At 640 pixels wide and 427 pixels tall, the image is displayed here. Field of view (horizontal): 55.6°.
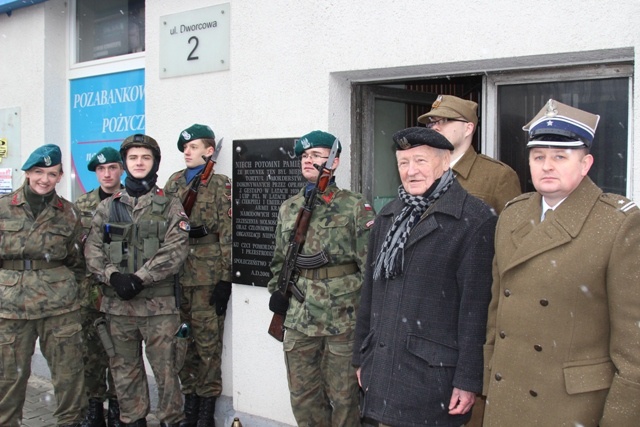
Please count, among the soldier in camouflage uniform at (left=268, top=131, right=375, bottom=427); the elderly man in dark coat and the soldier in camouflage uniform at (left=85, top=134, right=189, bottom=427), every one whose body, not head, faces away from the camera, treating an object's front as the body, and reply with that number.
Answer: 0

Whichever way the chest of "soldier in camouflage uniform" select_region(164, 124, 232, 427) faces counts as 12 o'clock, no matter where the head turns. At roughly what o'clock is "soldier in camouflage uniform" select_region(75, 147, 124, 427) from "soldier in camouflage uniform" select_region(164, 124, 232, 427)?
"soldier in camouflage uniform" select_region(75, 147, 124, 427) is roughly at 2 o'clock from "soldier in camouflage uniform" select_region(164, 124, 232, 427).

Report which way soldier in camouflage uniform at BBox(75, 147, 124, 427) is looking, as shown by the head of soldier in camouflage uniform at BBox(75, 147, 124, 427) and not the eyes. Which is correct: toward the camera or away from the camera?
toward the camera

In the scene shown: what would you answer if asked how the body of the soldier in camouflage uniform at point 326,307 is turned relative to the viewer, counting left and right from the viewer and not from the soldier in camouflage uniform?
facing the viewer and to the left of the viewer

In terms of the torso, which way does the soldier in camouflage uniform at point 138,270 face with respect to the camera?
toward the camera

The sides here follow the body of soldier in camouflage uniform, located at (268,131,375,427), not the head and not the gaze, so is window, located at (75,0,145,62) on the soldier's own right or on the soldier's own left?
on the soldier's own right

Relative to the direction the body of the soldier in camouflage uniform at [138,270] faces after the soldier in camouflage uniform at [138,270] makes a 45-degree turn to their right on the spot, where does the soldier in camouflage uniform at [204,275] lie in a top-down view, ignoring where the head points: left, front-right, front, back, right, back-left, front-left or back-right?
back

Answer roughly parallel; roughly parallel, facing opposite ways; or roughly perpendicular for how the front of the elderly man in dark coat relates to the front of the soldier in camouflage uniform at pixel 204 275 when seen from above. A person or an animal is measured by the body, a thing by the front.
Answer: roughly parallel

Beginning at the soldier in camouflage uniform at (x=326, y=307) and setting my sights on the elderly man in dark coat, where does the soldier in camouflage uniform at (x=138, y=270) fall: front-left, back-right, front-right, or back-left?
back-right

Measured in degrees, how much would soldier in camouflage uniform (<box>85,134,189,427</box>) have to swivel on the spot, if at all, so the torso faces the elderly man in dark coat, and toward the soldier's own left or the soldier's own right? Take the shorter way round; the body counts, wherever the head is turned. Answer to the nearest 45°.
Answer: approximately 45° to the soldier's own left

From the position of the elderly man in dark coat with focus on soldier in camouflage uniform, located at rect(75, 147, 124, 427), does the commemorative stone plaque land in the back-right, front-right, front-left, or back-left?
front-right

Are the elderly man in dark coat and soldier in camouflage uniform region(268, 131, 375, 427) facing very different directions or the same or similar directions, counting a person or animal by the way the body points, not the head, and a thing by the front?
same or similar directions

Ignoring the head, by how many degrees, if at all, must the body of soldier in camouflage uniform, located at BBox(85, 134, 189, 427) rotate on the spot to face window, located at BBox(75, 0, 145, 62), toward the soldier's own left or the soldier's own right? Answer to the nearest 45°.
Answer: approximately 180°

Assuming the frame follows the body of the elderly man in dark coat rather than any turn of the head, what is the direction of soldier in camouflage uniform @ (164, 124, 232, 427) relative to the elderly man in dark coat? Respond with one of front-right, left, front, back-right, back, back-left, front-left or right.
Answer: right

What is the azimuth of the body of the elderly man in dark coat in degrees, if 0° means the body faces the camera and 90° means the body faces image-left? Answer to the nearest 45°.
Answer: approximately 45°

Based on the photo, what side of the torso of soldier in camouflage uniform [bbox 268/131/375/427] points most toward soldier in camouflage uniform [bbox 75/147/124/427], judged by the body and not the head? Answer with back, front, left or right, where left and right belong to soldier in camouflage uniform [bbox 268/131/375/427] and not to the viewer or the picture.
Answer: right

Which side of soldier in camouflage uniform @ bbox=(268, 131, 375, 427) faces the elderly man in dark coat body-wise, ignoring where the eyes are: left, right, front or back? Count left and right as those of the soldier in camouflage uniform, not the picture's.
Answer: left
